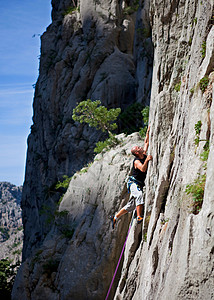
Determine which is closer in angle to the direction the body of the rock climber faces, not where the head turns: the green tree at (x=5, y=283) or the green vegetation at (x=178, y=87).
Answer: the green vegetation

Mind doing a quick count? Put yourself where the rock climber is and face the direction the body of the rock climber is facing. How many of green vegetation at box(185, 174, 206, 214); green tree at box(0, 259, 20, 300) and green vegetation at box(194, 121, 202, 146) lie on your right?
2

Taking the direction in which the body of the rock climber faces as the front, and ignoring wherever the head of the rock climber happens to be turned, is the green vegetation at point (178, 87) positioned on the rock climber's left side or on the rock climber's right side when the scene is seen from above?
on the rock climber's right side

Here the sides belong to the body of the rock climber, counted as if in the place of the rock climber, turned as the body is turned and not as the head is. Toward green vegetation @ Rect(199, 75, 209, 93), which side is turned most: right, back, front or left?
right

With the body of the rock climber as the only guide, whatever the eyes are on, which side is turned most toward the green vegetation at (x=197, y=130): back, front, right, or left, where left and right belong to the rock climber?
right

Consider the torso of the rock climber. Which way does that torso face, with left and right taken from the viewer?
facing to the right of the viewer
